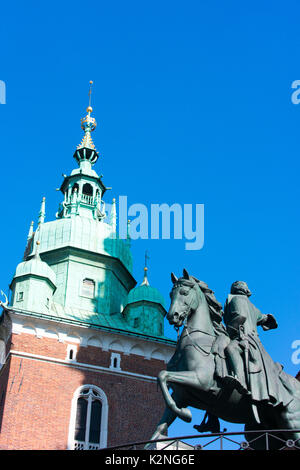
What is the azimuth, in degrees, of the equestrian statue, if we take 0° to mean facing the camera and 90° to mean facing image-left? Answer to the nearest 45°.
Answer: approximately 45°

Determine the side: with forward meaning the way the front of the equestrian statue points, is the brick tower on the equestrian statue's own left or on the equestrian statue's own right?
on the equestrian statue's own right
